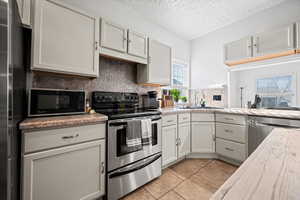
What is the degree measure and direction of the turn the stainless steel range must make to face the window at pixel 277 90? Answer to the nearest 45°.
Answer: approximately 45° to its left

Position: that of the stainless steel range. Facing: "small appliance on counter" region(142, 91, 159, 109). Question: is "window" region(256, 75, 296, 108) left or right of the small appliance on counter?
right

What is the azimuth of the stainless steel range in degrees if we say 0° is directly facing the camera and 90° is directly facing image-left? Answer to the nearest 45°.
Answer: approximately 315°

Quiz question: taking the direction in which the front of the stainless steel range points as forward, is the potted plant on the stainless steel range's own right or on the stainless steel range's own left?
on the stainless steel range's own left

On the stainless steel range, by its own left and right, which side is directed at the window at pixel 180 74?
left

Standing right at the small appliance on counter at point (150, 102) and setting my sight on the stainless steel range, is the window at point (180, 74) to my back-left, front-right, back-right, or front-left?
back-left

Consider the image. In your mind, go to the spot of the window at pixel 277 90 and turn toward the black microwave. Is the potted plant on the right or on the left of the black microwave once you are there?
right

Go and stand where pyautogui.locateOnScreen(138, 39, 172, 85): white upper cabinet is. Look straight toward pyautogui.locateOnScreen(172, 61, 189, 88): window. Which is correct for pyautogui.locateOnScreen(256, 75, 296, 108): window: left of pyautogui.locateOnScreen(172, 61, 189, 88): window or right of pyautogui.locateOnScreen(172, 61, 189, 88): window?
right
